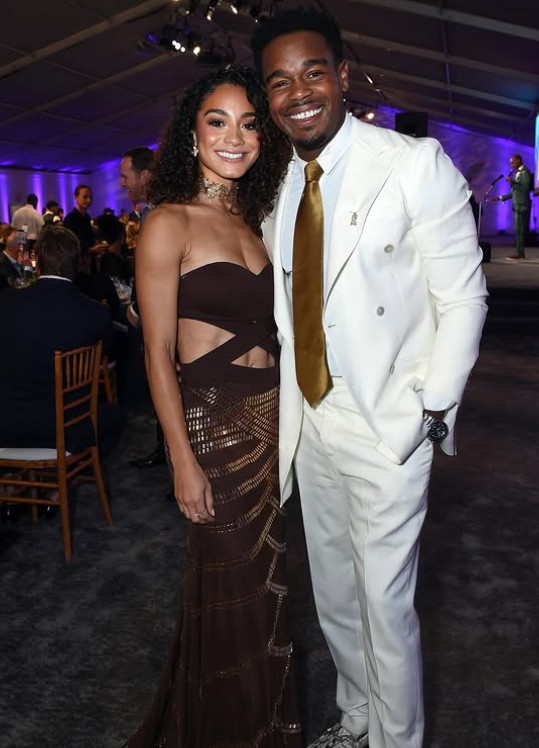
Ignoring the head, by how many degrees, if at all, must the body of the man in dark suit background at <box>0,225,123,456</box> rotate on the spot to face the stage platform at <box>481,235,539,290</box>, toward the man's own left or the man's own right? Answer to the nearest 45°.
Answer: approximately 45° to the man's own right

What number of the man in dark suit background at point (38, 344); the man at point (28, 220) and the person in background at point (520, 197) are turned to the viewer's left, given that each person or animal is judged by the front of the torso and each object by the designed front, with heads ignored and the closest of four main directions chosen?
1

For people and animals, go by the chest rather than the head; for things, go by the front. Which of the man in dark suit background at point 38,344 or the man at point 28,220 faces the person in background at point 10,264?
the man in dark suit background

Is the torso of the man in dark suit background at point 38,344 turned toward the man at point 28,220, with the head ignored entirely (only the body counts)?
yes

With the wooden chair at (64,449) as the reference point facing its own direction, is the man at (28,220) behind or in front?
in front

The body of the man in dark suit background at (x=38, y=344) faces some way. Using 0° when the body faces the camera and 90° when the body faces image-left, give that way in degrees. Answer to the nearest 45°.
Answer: approximately 180°

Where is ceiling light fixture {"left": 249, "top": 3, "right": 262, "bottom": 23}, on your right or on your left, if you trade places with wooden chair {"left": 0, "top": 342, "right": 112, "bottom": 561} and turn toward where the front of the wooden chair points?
on your right

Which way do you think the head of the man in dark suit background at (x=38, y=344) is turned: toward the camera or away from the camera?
away from the camera

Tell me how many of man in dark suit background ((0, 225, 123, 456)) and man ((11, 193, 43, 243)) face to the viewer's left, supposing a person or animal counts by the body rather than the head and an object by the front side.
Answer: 0

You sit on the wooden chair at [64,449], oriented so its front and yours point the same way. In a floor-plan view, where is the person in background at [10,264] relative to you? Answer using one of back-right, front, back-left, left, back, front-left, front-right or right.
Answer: front-right

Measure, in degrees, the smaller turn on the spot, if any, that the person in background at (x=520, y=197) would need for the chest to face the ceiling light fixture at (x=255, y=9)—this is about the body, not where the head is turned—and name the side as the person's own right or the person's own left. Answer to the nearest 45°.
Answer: approximately 45° to the person's own left

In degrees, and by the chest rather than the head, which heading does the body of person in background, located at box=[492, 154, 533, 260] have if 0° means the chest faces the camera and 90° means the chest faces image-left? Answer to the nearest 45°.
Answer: approximately 90°
